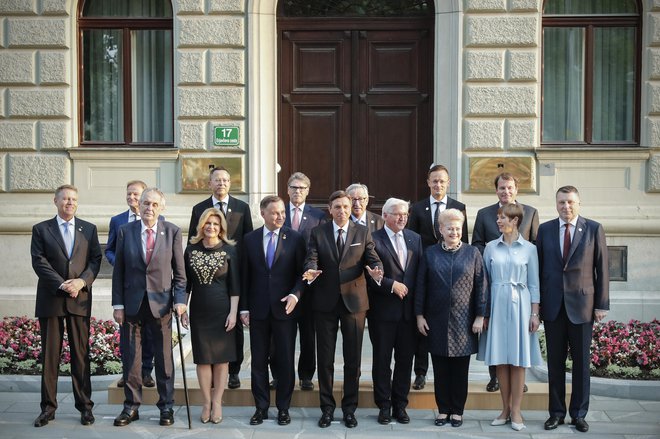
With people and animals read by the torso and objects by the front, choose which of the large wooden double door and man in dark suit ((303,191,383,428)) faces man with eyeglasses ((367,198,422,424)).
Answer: the large wooden double door

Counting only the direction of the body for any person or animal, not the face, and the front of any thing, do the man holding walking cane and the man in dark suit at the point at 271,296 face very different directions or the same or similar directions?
same or similar directions

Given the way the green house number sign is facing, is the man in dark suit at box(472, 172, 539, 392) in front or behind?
in front

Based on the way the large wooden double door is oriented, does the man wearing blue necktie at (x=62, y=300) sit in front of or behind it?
in front

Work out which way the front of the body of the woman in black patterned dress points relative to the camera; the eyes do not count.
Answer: toward the camera

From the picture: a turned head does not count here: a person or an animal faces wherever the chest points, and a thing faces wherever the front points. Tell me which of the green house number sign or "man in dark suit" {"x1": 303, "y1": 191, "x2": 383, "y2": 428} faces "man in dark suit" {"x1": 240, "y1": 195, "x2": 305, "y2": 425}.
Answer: the green house number sign

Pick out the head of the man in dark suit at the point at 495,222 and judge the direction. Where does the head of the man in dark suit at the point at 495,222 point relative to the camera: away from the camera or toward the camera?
toward the camera

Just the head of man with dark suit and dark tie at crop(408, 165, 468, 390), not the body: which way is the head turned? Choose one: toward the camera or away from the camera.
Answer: toward the camera

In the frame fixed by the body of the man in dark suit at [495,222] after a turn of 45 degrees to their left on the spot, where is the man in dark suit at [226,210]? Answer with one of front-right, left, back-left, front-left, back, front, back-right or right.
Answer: back-right

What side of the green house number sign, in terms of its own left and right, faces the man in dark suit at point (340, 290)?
front

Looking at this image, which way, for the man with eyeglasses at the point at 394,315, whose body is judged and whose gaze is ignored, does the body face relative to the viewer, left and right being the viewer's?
facing the viewer
